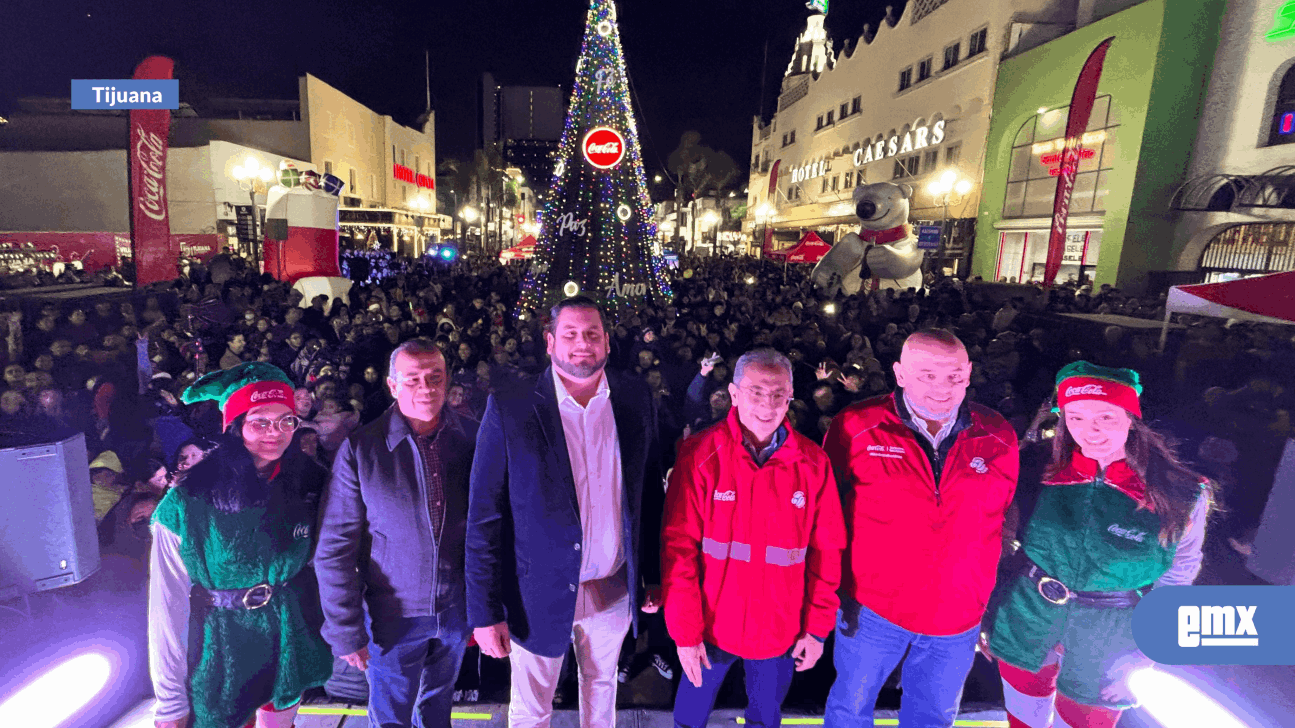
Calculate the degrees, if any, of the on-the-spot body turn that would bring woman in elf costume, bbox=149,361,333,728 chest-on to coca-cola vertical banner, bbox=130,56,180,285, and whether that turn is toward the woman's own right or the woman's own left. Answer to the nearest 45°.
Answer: approximately 135° to the woman's own left

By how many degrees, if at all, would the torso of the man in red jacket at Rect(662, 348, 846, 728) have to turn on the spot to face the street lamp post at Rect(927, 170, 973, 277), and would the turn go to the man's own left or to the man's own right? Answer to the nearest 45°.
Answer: approximately 180°

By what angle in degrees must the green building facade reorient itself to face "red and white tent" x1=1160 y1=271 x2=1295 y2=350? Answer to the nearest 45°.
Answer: approximately 45° to its left

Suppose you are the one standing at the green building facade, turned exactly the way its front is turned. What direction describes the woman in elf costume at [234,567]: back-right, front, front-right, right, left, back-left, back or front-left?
front-left

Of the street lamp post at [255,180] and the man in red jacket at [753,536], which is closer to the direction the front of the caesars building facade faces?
the street lamp post

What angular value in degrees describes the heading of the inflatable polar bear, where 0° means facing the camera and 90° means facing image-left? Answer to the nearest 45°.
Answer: approximately 45°

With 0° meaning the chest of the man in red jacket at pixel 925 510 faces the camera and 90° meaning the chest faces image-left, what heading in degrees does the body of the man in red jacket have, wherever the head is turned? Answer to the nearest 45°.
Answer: approximately 0°

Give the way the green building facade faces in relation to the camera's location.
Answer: facing the viewer and to the left of the viewer

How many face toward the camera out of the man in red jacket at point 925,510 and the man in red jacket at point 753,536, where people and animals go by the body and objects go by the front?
2

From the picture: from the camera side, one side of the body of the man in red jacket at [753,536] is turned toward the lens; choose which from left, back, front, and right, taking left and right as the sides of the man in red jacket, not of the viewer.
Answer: front

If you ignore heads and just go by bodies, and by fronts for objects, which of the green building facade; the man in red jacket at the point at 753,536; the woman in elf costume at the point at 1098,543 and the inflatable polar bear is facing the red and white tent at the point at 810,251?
the green building facade
